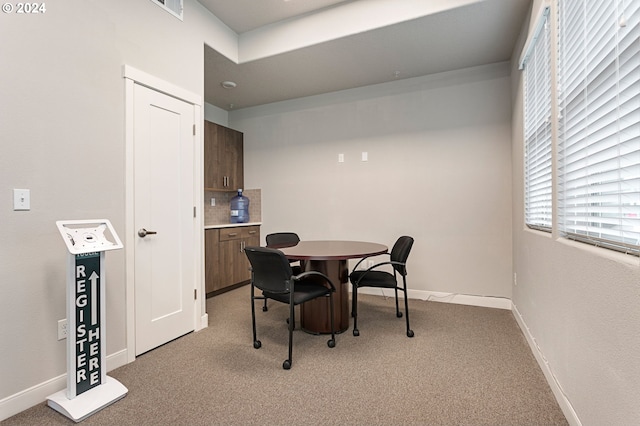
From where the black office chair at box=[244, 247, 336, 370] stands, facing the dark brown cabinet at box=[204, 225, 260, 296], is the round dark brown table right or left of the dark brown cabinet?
right

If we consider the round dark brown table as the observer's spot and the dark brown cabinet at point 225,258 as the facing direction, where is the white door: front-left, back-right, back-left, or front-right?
front-left

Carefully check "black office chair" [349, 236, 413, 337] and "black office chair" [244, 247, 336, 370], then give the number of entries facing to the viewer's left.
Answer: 1

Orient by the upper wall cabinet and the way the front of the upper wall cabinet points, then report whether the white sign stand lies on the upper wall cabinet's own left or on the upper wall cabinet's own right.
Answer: on the upper wall cabinet's own right

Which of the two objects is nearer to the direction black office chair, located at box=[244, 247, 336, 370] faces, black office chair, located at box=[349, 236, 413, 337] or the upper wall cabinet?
the black office chair

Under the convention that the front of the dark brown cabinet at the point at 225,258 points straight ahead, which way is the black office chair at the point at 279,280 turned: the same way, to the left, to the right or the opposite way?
to the left

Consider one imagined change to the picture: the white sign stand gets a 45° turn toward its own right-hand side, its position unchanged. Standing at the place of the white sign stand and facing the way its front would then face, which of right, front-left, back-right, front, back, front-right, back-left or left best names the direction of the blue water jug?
back-left

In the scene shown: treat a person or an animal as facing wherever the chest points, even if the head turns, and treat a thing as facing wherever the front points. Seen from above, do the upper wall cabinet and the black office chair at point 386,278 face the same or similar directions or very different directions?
very different directions

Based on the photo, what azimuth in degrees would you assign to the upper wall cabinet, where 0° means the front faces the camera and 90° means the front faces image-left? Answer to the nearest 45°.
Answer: approximately 315°

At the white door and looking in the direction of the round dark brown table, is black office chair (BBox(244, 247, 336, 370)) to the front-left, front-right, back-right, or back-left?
front-right

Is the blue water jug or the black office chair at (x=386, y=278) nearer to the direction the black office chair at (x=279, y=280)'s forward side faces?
the black office chair

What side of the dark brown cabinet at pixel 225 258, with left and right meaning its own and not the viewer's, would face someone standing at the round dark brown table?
front

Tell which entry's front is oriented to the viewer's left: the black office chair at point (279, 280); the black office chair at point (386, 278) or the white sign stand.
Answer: the black office chair at point (386, 278)

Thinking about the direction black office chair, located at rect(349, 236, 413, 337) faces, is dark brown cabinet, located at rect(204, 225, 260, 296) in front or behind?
in front

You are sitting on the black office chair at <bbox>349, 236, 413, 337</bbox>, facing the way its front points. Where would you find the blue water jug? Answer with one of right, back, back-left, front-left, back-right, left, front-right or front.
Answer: front-right
